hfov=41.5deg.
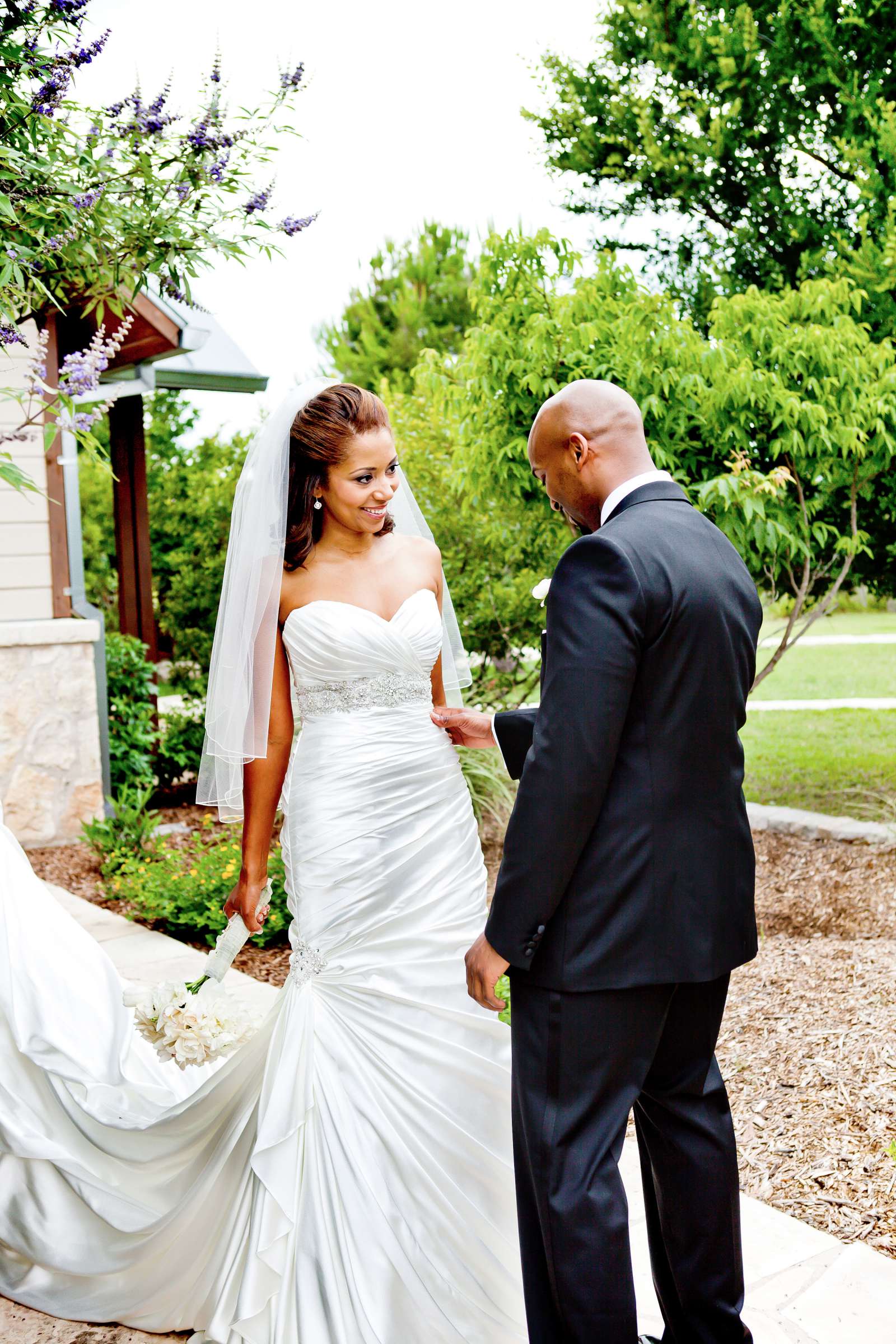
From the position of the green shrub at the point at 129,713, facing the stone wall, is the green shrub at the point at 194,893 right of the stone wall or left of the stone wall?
left

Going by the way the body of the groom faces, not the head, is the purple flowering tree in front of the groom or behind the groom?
in front

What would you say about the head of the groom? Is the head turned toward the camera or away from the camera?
away from the camera

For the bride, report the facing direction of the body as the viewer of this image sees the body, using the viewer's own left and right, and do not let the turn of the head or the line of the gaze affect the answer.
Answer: facing the viewer and to the right of the viewer

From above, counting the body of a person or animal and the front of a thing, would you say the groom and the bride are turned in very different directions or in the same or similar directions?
very different directions

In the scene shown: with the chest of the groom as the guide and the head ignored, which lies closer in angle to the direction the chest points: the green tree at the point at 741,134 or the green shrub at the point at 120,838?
the green shrub

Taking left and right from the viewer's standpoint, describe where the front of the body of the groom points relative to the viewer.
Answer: facing away from the viewer and to the left of the viewer

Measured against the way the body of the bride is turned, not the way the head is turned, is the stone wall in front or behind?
behind

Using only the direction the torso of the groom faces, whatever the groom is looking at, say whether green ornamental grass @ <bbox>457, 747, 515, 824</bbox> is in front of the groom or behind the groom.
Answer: in front

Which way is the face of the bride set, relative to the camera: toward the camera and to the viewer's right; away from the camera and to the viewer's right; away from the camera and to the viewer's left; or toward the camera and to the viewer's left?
toward the camera and to the viewer's right
